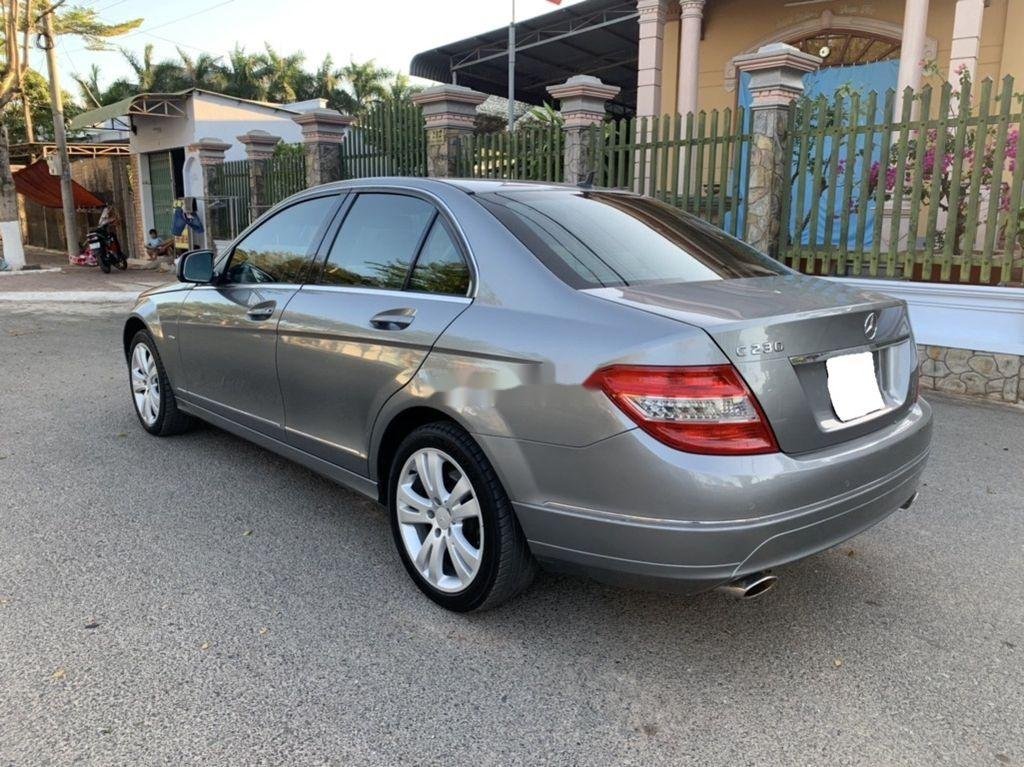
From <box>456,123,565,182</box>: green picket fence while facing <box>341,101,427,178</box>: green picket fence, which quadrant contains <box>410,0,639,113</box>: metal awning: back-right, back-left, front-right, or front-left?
front-right

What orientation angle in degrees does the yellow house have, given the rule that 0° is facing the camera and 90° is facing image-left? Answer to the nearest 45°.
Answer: approximately 45°

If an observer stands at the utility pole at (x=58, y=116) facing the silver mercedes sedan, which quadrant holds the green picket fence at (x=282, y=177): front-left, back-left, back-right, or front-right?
front-left

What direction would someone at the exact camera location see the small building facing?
facing the viewer and to the left of the viewer

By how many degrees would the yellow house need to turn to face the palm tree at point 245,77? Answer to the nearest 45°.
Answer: approximately 90° to its right

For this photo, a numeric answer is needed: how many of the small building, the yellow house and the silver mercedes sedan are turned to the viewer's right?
0

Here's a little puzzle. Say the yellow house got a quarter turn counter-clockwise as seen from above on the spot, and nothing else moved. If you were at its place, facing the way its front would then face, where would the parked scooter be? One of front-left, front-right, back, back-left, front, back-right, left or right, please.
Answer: back-right

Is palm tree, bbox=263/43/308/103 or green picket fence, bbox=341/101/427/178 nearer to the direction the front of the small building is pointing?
the green picket fence

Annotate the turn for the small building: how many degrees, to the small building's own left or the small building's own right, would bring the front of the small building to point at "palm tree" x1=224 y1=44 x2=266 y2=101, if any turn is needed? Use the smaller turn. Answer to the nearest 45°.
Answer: approximately 135° to the small building's own right

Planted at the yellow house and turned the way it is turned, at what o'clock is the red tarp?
The red tarp is roughly at 2 o'clock from the yellow house.

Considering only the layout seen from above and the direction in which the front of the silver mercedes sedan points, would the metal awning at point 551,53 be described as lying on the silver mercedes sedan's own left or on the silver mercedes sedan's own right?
on the silver mercedes sedan's own right

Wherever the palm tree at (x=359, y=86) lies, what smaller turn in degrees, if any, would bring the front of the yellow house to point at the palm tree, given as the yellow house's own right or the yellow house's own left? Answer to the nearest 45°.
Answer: approximately 90° to the yellow house's own right

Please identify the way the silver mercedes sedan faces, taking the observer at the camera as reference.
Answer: facing away from the viewer and to the left of the viewer

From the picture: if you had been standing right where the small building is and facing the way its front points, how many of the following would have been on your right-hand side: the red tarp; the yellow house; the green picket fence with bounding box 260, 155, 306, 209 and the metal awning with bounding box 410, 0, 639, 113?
1

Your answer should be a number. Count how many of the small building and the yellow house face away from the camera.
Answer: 0

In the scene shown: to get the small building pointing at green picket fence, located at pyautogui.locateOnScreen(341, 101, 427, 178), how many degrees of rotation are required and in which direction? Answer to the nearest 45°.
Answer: approximately 45° to its left

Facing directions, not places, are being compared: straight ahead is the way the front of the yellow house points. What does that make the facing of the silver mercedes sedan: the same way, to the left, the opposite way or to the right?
to the right
